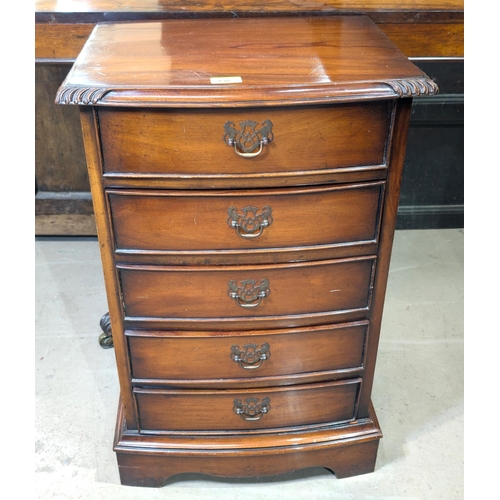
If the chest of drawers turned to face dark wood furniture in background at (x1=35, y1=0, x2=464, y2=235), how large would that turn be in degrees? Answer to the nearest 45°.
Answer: approximately 180°

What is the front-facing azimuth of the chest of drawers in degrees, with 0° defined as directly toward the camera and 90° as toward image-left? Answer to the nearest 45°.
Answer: approximately 0°
